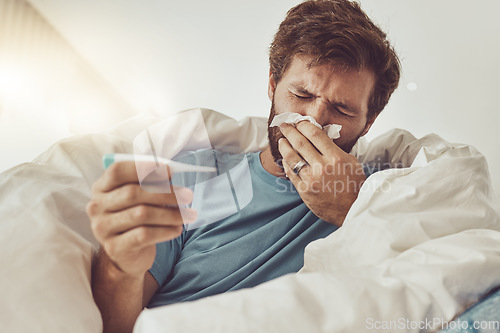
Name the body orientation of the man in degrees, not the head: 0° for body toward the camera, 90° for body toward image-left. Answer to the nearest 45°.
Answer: approximately 0°
